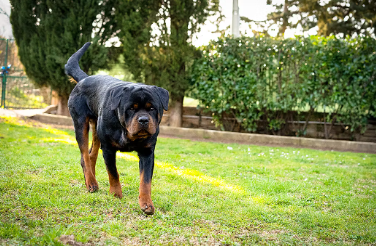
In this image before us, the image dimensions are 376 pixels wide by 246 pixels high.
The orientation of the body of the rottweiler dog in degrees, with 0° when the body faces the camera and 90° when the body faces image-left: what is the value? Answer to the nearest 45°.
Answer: approximately 315°

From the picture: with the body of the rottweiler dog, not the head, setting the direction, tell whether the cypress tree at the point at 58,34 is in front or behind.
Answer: behind

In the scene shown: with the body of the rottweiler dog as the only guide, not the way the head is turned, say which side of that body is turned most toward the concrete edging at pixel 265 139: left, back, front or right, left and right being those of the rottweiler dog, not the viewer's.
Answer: left

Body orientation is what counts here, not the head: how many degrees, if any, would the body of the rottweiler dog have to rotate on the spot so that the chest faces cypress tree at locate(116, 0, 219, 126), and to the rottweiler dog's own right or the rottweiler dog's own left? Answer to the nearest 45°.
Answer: approximately 135° to the rottweiler dog's own left

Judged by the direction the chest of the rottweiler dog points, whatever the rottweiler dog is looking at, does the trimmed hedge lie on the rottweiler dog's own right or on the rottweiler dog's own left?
on the rottweiler dog's own left
